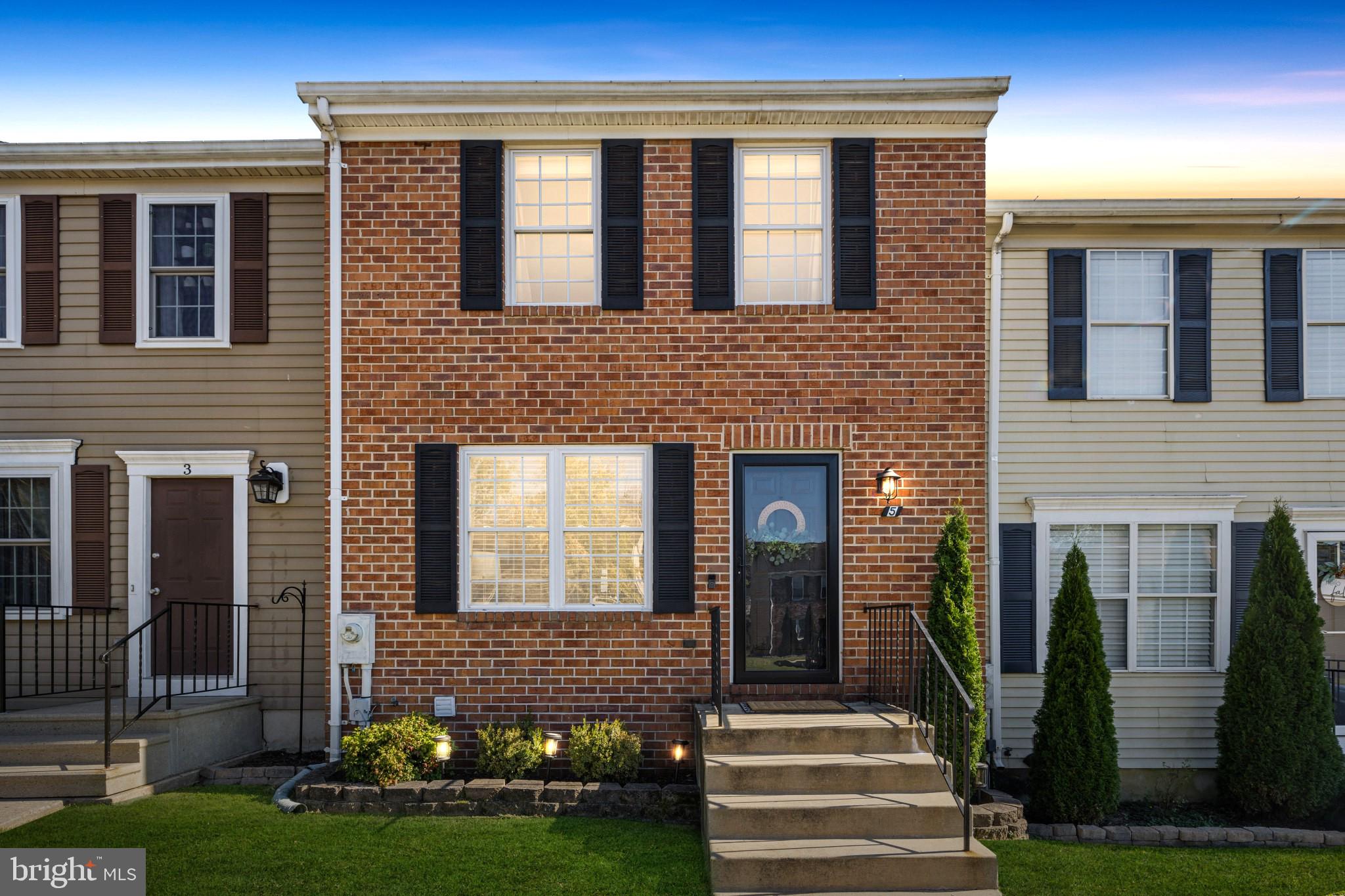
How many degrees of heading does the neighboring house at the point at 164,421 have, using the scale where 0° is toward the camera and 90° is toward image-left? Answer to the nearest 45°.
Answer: approximately 0°

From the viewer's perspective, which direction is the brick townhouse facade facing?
toward the camera

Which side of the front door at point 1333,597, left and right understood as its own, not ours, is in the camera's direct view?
front

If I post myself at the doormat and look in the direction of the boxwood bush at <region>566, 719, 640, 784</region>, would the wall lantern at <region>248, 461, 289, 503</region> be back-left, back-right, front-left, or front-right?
front-right

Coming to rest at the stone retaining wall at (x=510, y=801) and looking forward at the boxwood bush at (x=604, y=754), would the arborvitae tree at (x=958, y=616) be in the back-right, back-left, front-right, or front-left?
front-right

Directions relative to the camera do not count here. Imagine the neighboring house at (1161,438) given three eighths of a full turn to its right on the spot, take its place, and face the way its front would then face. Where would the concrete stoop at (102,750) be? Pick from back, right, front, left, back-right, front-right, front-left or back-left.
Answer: left

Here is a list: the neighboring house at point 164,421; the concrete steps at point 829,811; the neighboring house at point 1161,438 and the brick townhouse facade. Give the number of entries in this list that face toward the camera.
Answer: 4

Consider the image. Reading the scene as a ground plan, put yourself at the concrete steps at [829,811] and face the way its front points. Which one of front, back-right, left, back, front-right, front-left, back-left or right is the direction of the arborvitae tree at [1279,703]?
back-left

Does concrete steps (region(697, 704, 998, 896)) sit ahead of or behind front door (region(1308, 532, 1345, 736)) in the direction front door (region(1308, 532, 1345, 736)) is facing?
ahead

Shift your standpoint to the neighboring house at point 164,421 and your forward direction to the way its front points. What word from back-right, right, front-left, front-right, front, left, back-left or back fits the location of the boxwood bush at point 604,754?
front-left

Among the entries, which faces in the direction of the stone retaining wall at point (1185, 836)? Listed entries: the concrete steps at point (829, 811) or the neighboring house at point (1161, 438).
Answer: the neighboring house

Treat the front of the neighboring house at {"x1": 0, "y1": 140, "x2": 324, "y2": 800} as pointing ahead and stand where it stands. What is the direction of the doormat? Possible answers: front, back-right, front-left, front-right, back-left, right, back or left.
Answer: front-left

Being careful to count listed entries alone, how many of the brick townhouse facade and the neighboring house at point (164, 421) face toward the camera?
2
